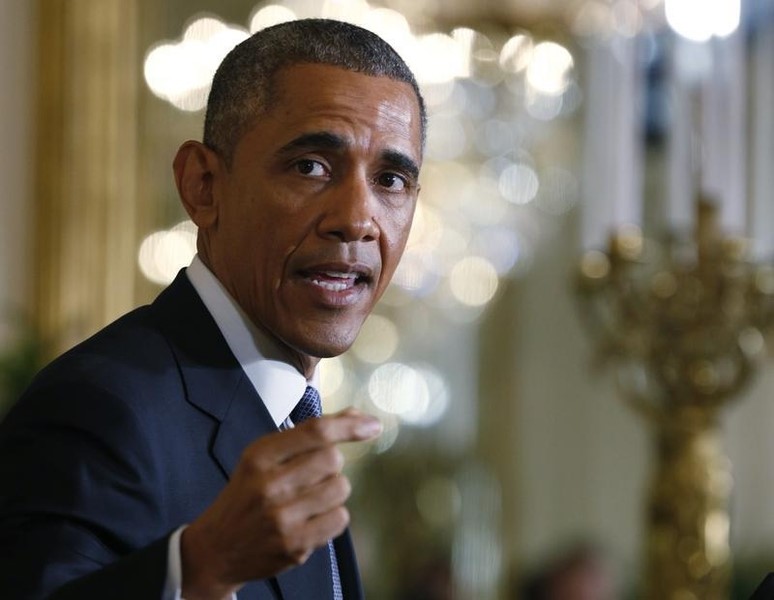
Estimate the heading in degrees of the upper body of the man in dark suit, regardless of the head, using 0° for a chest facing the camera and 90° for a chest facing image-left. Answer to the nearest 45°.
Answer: approximately 315°

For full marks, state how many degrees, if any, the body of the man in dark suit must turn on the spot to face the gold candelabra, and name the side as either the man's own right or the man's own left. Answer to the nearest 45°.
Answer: approximately 90° to the man's own left

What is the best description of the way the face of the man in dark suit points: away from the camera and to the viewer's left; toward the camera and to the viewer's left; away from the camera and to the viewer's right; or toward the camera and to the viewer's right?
toward the camera and to the viewer's right
